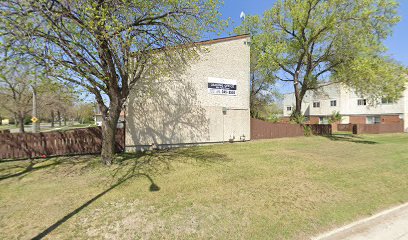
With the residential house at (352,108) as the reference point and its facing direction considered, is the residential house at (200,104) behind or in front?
in front

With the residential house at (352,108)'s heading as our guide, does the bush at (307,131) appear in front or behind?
in front

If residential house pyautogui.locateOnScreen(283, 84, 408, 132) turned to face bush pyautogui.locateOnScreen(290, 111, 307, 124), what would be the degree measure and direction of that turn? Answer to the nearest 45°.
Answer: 0° — it already faces it

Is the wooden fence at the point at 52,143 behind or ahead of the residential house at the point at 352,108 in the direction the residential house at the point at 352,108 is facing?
ahead

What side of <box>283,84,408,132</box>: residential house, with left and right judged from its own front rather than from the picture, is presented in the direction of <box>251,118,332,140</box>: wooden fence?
front

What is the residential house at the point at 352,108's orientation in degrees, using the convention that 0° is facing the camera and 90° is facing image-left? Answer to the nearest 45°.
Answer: approximately 0°

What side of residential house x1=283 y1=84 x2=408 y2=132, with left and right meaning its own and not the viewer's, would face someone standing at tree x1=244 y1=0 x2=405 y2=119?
front
